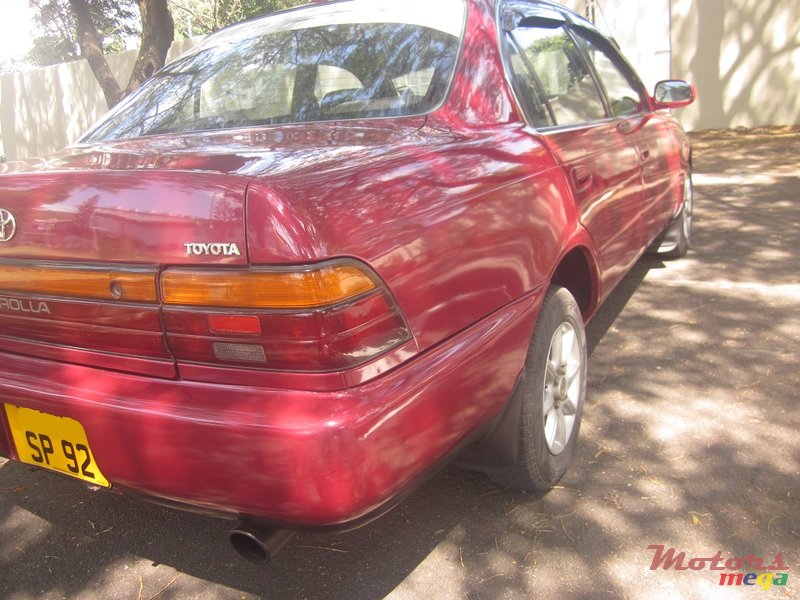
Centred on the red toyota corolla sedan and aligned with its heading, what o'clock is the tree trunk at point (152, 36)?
The tree trunk is roughly at 10 o'clock from the red toyota corolla sedan.

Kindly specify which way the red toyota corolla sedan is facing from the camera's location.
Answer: facing away from the viewer and to the right of the viewer

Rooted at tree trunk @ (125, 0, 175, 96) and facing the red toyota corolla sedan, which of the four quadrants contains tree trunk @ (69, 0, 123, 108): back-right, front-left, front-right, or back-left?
back-right

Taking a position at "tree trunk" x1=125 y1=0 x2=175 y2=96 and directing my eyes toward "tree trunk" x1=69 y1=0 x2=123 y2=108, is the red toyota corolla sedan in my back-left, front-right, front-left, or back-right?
back-left

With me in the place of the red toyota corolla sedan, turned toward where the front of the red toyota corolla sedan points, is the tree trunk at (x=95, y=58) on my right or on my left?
on my left
